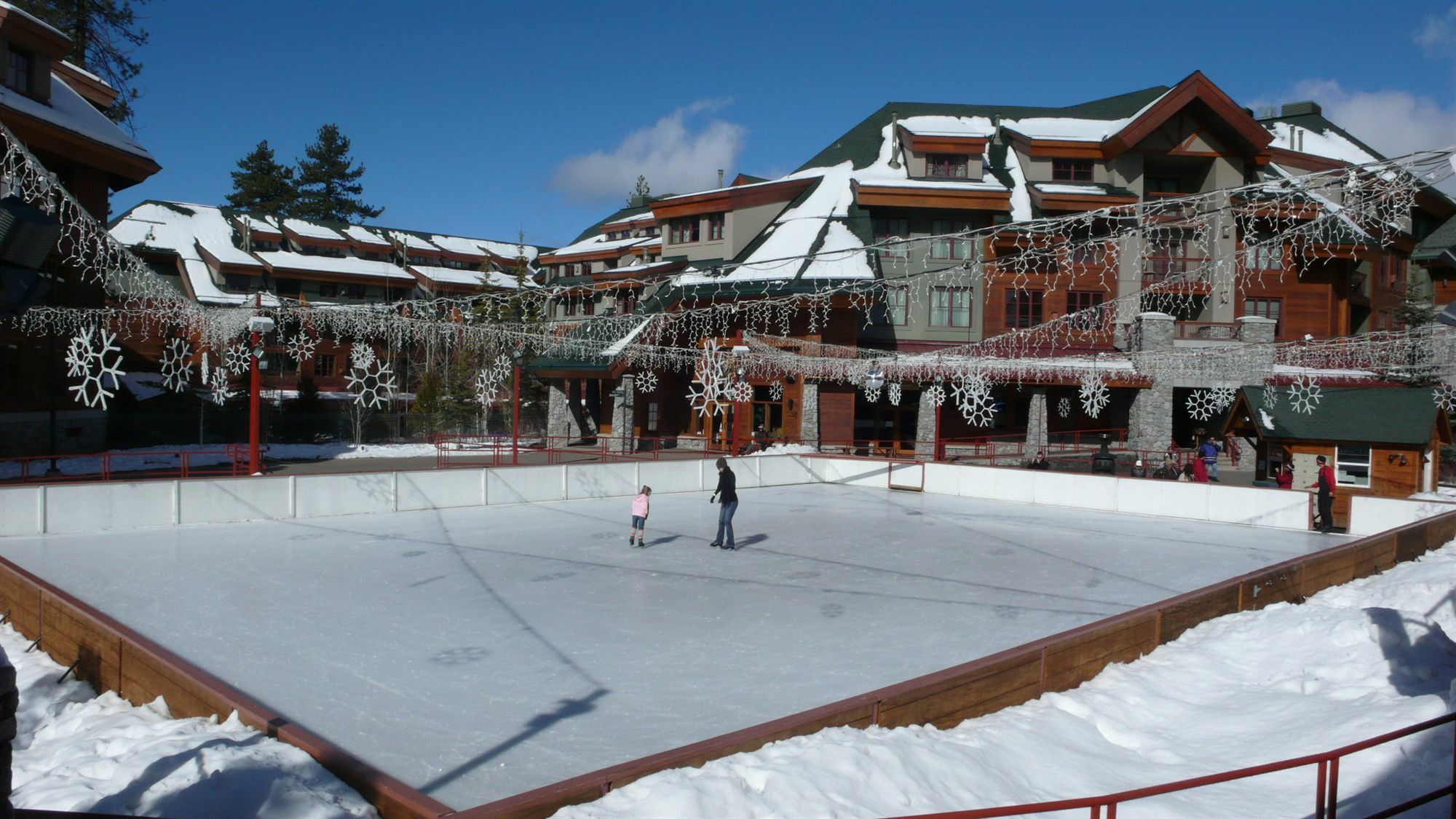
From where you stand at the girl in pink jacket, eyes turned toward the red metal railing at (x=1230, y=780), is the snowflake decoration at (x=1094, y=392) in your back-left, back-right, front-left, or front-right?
back-left

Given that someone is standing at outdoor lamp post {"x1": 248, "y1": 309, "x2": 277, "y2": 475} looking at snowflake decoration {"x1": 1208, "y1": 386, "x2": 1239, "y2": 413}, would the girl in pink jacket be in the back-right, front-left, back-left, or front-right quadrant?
front-right

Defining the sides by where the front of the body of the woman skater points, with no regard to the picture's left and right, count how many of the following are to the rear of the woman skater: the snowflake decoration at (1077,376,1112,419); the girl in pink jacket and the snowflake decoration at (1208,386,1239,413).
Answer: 2

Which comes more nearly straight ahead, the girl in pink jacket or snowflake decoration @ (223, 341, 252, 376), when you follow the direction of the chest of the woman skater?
the girl in pink jacket

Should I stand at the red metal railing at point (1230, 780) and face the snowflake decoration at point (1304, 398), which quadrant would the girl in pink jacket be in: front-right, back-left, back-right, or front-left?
front-left

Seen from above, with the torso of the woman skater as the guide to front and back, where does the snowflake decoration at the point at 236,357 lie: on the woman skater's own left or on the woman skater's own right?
on the woman skater's own right

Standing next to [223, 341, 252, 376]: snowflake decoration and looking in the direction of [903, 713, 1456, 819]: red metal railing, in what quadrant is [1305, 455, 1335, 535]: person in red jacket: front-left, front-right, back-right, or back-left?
front-left

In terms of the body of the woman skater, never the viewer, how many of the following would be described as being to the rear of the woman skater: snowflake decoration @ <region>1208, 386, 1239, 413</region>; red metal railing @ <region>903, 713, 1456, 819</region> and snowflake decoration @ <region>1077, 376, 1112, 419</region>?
2

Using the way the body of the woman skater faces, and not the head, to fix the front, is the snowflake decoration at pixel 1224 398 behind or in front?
behind

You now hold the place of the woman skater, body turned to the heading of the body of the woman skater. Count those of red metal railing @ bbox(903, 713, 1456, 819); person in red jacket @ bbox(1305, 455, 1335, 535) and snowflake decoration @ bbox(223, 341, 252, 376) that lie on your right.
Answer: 1

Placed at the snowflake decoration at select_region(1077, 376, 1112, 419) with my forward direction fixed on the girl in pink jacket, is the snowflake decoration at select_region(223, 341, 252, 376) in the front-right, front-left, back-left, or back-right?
front-right

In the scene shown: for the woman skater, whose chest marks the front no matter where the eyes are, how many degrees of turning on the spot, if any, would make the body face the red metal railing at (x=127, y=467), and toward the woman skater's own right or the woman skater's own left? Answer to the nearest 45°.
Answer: approximately 90° to the woman skater's own right

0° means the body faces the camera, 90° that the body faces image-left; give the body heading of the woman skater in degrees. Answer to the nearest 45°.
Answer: approximately 45°

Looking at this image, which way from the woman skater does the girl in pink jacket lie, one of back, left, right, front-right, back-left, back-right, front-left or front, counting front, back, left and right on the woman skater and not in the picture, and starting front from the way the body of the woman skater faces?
front-right

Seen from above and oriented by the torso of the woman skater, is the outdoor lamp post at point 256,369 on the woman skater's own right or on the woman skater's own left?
on the woman skater's own right

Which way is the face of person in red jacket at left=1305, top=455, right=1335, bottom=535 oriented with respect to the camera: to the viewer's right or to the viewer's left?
to the viewer's left

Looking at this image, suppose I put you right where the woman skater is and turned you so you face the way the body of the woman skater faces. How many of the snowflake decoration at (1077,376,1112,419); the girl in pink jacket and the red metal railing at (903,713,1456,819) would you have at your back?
1

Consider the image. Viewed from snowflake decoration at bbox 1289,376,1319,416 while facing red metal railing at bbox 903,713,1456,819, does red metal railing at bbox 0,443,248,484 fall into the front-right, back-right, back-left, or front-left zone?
front-right

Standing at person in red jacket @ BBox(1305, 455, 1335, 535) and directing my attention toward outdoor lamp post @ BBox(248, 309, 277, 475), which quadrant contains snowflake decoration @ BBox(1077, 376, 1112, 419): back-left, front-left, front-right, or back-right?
front-right
